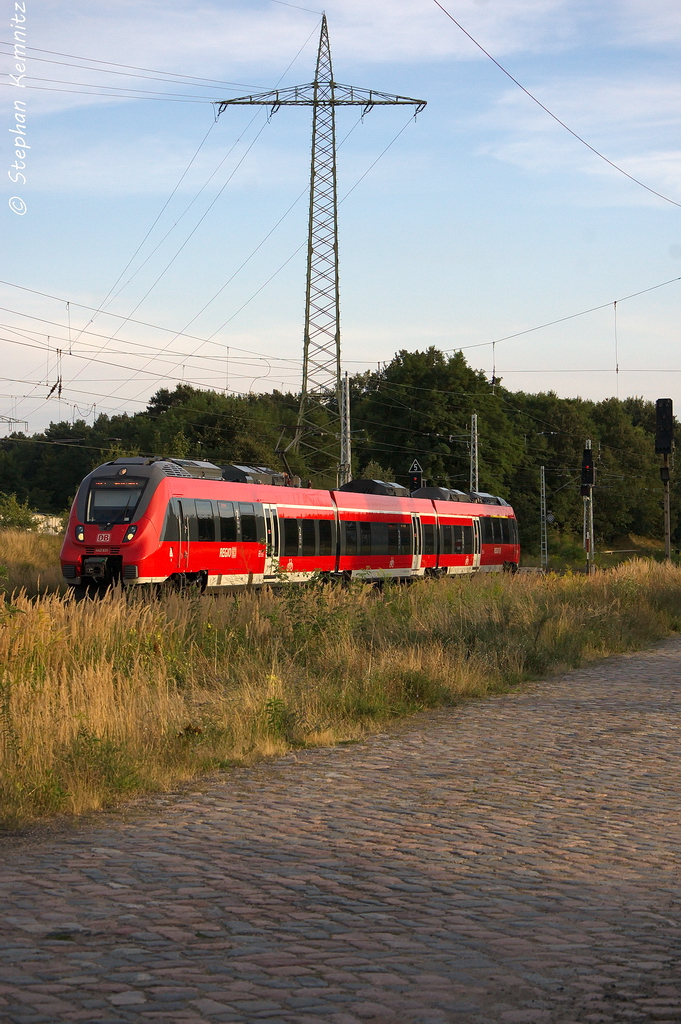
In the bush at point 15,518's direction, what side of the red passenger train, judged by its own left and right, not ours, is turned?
right

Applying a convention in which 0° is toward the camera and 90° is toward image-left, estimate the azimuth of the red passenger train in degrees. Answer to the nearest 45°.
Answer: approximately 45°
